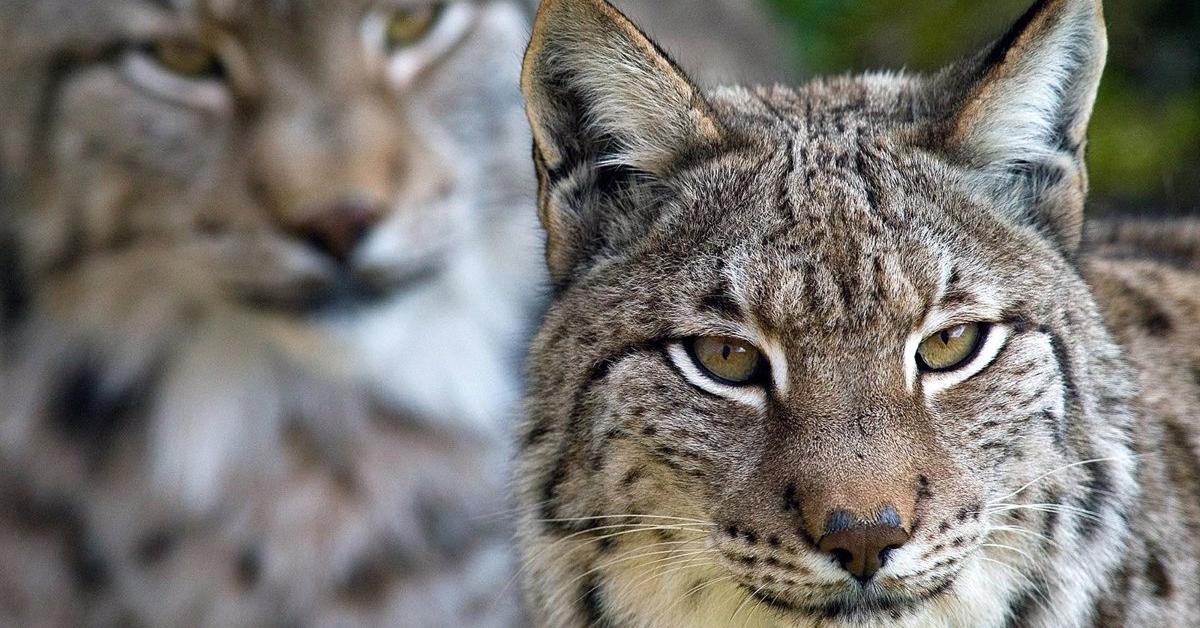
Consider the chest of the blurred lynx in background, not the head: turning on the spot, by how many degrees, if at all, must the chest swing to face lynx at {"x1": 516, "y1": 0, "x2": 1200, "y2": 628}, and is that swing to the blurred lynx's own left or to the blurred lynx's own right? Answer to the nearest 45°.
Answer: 0° — it already faces it

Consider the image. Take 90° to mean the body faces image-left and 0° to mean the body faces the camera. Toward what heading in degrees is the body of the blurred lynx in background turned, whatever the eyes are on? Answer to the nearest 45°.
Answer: approximately 315°
